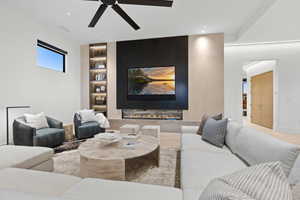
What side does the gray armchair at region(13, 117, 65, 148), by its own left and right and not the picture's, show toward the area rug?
front

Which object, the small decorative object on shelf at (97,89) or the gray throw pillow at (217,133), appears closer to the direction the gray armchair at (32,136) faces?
the gray throw pillow

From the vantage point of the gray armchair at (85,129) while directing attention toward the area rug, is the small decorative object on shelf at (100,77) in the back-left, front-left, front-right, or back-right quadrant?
back-left

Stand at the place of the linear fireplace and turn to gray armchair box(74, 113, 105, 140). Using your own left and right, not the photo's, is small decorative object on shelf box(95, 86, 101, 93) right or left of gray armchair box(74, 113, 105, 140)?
right

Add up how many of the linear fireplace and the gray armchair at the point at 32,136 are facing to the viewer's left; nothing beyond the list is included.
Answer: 0

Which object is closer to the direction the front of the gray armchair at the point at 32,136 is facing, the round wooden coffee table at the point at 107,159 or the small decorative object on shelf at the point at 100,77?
the round wooden coffee table

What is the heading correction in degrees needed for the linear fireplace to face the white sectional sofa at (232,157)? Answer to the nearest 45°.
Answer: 0° — it already faces it

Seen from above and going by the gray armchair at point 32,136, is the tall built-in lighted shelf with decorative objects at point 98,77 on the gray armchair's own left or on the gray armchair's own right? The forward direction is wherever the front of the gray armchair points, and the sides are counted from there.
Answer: on the gray armchair's own left

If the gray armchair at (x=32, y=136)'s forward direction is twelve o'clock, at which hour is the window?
The window is roughly at 8 o'clock from the gray armchair.

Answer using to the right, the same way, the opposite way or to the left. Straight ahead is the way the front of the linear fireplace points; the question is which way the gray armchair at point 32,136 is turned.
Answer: to the left

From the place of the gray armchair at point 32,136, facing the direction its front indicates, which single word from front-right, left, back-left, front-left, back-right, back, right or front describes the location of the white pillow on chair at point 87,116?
left

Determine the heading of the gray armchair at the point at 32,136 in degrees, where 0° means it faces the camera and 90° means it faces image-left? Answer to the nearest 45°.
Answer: approximately 315°

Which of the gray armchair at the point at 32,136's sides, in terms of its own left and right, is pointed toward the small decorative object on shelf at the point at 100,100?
left

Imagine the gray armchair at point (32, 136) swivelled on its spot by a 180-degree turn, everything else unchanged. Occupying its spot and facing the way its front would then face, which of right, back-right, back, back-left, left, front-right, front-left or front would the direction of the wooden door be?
back-right

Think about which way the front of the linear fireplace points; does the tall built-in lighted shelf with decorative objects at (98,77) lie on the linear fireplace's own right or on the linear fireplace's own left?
on the linear fireplace's own right
